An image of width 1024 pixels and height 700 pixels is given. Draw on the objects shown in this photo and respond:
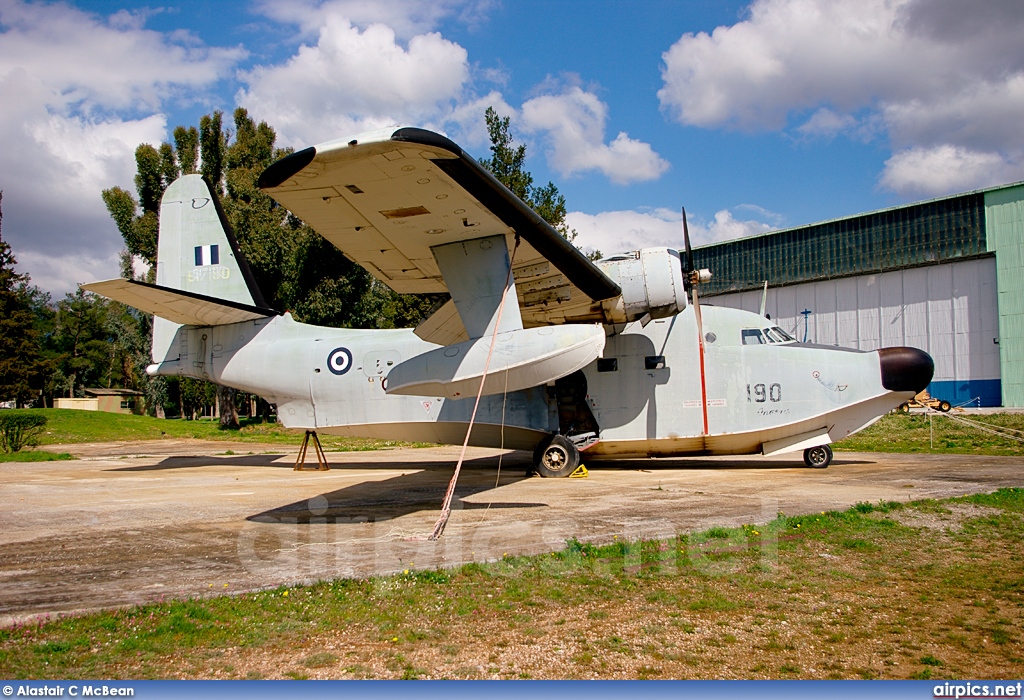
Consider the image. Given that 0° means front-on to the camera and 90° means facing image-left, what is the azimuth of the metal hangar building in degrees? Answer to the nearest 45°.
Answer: approximately 45°

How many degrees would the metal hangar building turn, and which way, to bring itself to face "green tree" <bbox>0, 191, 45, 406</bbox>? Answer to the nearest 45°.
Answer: approximately 45° to its right

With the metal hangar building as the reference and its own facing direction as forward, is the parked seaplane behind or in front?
in front

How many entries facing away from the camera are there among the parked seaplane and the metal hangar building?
0

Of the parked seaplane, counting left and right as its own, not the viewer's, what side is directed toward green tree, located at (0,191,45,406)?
back
